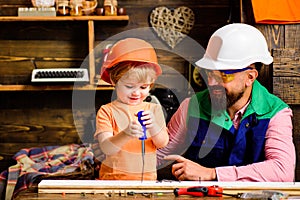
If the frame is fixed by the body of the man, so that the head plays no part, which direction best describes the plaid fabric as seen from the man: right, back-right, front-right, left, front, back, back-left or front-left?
right

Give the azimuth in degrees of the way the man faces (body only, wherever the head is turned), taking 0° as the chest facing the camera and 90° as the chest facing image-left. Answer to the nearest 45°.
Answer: approximately 45°

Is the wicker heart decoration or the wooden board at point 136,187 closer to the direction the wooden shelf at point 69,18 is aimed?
the wooden board

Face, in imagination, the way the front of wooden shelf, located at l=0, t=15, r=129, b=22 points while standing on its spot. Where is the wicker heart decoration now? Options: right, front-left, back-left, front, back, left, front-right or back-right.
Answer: left

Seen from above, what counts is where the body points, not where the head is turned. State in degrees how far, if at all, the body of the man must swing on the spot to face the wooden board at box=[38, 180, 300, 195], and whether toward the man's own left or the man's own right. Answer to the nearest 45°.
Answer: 0° — they already face it

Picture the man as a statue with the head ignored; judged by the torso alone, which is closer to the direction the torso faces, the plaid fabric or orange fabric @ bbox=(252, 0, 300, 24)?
the plaid fabric

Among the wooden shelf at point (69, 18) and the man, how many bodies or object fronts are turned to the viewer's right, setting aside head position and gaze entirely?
0

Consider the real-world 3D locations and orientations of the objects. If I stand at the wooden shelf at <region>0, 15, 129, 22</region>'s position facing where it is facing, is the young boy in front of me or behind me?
in front

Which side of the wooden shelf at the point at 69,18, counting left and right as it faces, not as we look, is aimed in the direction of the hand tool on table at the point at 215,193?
front

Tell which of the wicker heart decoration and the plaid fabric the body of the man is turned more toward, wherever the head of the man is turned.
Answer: the plaid fabric

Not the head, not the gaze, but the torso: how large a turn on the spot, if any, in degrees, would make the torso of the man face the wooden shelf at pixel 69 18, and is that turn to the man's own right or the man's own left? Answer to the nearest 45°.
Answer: approximately 90° to the man's own right

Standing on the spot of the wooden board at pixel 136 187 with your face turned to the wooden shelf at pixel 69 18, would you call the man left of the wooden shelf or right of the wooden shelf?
right

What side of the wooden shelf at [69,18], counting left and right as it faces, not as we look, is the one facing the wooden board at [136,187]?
front
